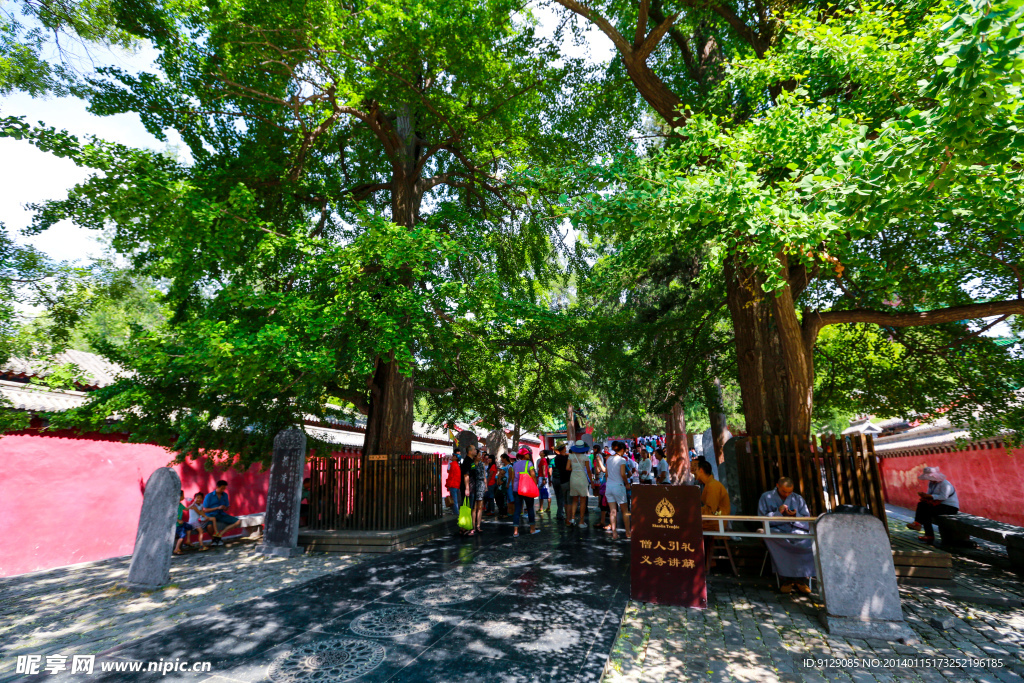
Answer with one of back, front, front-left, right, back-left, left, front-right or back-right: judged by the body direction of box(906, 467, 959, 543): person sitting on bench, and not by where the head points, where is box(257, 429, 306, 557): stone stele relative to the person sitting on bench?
front-left

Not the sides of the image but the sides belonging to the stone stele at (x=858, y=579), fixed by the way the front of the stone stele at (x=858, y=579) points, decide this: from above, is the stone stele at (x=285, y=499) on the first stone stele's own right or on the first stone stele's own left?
on the first stone stele's own right

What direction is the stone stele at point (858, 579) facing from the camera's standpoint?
toward the camera

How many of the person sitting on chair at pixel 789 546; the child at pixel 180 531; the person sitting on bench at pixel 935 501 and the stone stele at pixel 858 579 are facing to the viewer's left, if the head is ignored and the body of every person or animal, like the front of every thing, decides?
1

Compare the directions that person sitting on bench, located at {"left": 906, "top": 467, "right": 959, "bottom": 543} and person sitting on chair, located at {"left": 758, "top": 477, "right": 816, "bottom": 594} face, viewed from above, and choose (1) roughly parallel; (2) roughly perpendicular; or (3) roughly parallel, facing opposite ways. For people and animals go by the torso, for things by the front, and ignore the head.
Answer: roughly perpendicular

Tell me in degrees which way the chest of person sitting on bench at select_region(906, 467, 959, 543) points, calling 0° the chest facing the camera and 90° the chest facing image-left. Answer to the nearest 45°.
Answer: approximately 90°

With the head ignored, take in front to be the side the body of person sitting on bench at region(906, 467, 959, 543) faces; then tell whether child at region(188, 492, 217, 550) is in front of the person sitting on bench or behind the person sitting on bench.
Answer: in front

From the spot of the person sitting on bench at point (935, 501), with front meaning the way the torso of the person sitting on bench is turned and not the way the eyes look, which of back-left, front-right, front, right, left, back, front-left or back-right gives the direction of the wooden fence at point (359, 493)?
front-left

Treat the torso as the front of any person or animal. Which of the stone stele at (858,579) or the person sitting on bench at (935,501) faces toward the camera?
the stone stele

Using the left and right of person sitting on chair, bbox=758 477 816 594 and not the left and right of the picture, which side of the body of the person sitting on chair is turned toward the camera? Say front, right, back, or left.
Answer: front

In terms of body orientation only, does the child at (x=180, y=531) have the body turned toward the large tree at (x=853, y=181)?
no

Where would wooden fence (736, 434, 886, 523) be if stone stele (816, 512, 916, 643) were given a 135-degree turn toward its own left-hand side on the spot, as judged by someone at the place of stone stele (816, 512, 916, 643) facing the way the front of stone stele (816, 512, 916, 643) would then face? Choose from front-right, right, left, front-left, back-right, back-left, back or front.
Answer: front-left

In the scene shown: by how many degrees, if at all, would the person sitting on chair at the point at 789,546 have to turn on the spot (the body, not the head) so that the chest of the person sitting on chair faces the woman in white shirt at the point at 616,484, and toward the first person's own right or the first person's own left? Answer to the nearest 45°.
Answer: approximately 135° to the first person's own right

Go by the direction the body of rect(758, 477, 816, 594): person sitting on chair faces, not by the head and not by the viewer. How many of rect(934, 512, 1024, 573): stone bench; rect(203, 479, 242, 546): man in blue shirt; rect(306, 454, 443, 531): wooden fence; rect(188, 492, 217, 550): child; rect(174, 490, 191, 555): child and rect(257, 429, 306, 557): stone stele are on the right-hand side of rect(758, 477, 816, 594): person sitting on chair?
5

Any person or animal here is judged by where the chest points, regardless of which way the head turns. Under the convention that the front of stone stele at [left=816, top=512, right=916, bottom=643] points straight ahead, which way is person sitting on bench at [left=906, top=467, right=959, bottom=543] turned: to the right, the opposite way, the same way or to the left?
to the right
